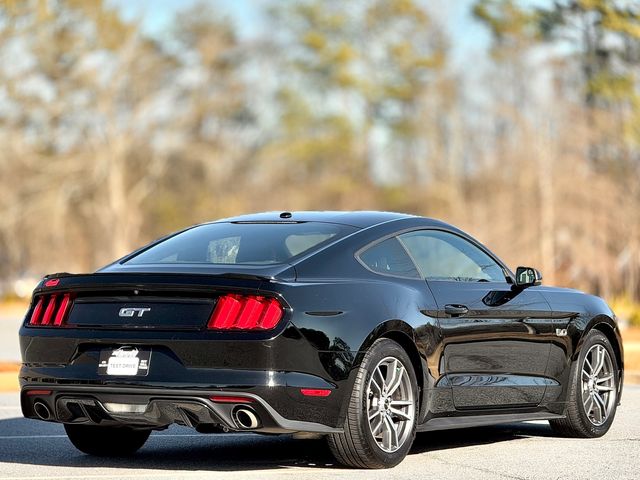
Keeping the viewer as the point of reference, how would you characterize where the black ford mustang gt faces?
facing away from the viewer and to the right of the viewer
